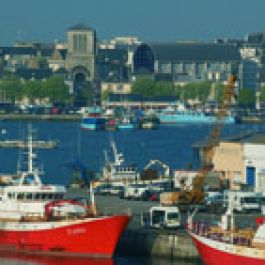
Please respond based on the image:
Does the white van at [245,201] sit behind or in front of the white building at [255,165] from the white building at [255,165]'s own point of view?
in front

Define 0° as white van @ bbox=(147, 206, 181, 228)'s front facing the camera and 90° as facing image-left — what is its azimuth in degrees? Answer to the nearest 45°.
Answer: approximately 315°

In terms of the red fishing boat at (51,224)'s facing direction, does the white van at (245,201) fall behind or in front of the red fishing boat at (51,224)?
in front

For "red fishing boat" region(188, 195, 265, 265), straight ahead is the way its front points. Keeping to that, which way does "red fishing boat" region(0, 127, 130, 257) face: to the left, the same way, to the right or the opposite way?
the opposite way

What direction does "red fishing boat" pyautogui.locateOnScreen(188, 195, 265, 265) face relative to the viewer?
to the viewer's left

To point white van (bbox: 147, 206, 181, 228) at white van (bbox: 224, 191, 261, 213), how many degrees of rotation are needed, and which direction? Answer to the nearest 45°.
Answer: approximately 90° to its left

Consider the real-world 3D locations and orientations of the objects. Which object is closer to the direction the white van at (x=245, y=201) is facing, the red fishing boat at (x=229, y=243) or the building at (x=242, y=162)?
the red fishing boat

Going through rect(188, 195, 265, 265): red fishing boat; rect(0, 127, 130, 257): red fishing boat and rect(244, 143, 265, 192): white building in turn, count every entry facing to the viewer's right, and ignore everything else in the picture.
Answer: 1

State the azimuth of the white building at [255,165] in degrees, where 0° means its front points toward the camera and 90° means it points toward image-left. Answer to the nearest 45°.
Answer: approximately 0°

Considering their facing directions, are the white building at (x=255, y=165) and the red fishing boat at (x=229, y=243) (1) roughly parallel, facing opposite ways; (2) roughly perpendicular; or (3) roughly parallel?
roughly perpendicular

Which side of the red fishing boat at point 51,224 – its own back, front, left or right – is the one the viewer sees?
right
